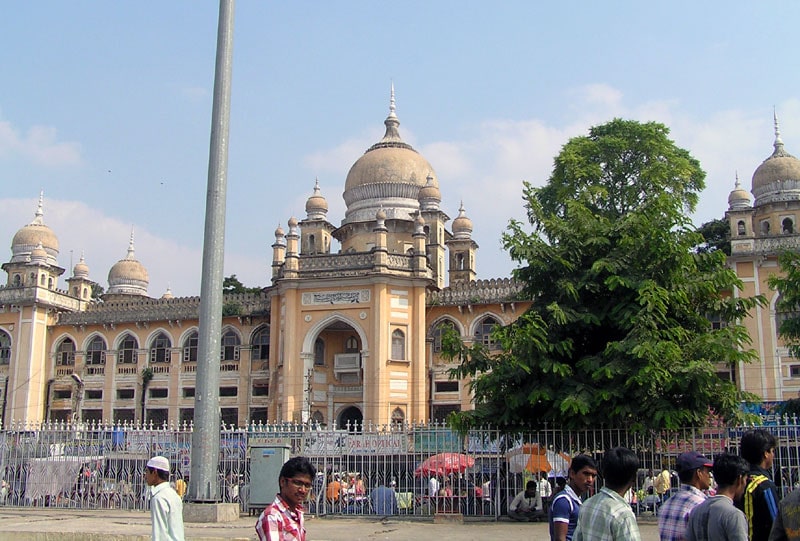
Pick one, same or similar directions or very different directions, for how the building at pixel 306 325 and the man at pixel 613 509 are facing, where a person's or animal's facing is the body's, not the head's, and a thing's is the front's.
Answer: very different directions

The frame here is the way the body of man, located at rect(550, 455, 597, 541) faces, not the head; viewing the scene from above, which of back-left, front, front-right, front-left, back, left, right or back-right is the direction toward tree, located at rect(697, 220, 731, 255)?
back-left

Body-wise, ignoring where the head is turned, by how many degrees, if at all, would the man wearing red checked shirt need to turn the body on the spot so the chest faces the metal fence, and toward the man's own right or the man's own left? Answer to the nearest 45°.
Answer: approximately 135° to the man's own left

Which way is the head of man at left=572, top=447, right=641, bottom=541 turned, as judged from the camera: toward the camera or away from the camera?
away from the camera

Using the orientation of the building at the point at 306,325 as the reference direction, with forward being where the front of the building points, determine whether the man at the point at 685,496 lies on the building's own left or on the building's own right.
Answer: on the building's own left

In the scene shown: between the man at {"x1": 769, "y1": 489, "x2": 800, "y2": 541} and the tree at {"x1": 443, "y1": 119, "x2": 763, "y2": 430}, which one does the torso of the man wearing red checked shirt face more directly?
the man

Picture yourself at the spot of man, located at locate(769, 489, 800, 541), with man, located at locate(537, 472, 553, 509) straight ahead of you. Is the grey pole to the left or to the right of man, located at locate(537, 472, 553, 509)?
left
